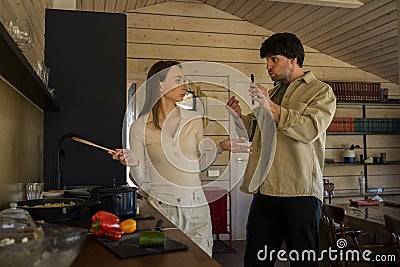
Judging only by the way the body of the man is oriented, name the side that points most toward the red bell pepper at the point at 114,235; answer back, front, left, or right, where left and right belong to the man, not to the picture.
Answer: front

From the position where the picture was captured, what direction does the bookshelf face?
facing the viewer

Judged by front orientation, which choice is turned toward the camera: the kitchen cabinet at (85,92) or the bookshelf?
the bookshelf

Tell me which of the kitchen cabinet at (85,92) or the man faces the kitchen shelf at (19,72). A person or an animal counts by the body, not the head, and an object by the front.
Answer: the man

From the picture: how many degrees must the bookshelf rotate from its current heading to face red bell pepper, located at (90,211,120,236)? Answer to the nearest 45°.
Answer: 0° — it already faces it

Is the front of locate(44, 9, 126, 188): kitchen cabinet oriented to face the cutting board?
no

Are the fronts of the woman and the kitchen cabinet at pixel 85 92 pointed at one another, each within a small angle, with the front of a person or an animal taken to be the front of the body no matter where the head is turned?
no

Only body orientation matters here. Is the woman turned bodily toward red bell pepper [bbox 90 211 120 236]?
no

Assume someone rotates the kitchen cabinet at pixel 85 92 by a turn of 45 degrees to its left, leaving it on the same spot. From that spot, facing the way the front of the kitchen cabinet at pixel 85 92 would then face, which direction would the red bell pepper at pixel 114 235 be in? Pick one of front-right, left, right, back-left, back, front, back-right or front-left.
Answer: back-right

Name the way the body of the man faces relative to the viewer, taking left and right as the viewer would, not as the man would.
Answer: facing the viewer and to the left of the viewer

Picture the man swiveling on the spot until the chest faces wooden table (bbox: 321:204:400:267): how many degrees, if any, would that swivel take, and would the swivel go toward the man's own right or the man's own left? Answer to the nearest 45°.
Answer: approximately 135° to the man's own right

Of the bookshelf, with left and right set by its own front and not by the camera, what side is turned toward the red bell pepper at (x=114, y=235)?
front

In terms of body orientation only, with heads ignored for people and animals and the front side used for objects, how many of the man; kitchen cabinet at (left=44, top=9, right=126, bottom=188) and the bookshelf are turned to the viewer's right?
1

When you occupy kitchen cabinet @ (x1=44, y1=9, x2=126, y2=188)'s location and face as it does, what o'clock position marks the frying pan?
The frying pan is roughly at 3 o'clock from the kitchen cabinet.

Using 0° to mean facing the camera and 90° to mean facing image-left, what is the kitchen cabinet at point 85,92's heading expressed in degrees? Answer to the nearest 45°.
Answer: approximately 270°

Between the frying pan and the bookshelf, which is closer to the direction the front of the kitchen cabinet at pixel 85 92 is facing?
the bookshelf
